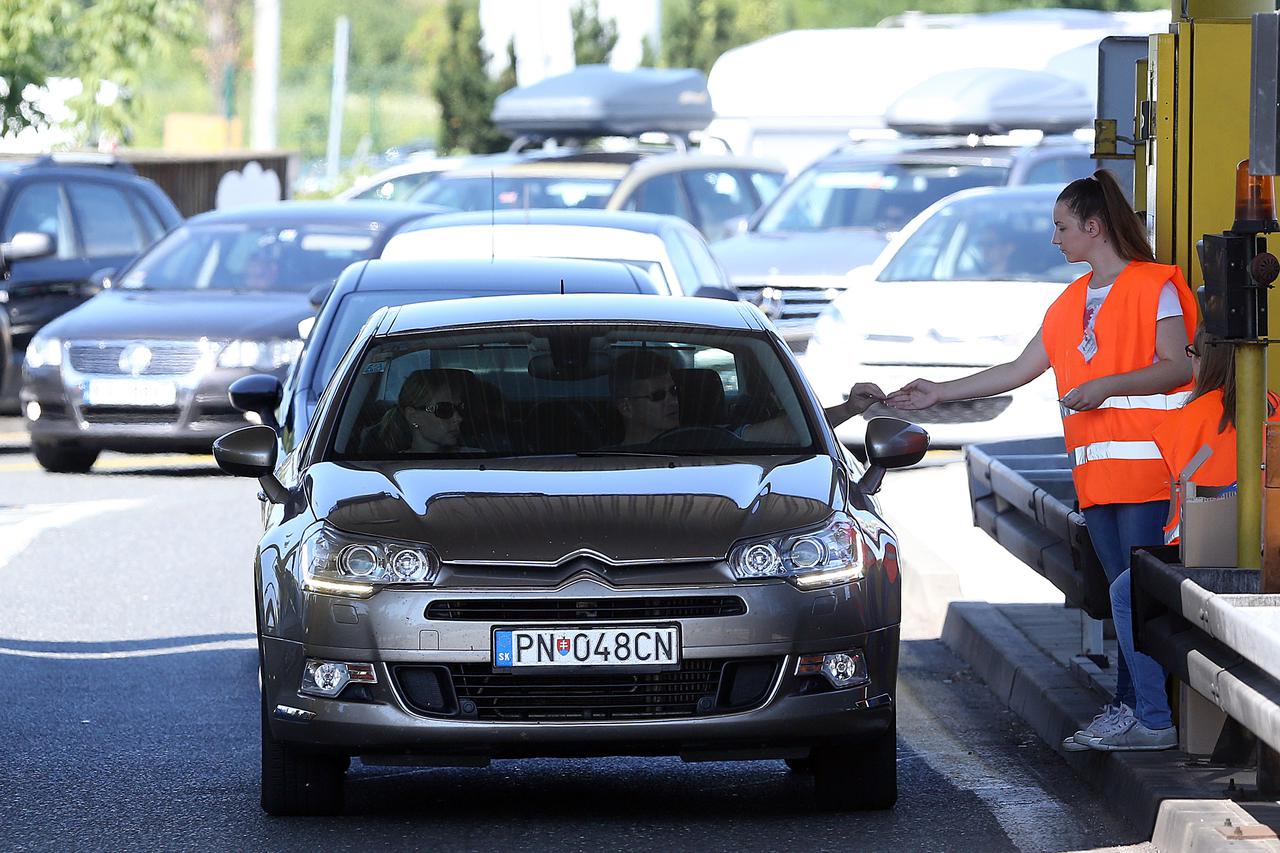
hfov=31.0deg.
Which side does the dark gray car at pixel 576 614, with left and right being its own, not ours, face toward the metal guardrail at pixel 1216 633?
left

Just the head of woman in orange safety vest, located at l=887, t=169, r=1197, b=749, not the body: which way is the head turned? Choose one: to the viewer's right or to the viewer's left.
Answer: to the viewer's left

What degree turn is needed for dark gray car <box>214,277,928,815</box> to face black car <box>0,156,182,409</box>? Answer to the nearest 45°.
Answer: approximately 180°

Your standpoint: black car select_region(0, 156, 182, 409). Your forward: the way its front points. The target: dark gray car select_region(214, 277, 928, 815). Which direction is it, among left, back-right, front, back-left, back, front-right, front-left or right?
front-left

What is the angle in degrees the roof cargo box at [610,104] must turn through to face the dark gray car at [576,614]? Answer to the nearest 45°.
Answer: approximately 45° to its left

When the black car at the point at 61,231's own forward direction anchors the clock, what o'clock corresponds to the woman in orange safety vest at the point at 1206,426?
The woman in orange safety vest is roughly at 10 o'clock from the black car.

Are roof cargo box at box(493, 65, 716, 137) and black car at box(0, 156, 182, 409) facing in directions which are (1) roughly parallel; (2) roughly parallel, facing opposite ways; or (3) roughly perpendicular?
roughly parallel

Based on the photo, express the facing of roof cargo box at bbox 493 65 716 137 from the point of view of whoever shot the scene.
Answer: facing the viewer and to the left of the viewer

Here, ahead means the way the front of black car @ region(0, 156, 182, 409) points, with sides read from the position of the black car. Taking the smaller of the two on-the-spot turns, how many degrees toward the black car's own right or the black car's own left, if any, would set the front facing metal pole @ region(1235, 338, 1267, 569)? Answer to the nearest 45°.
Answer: approximately 45° to the black car's own left

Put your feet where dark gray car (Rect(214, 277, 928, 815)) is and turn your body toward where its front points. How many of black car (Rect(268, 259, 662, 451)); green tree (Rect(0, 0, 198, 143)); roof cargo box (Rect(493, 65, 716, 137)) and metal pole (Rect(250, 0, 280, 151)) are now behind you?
4

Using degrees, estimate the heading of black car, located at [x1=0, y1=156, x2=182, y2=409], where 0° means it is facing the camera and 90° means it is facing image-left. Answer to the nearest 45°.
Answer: approximately 45°

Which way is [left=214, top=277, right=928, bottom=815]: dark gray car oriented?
toward the camera

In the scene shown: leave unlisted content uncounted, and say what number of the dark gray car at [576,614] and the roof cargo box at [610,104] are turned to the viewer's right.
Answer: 0

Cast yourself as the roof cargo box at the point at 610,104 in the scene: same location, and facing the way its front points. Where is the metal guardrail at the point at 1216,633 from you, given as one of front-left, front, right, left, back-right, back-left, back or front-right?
front-left

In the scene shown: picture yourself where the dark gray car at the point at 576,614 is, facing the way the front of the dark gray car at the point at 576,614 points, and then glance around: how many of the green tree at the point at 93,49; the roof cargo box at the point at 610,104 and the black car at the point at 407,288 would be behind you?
3
